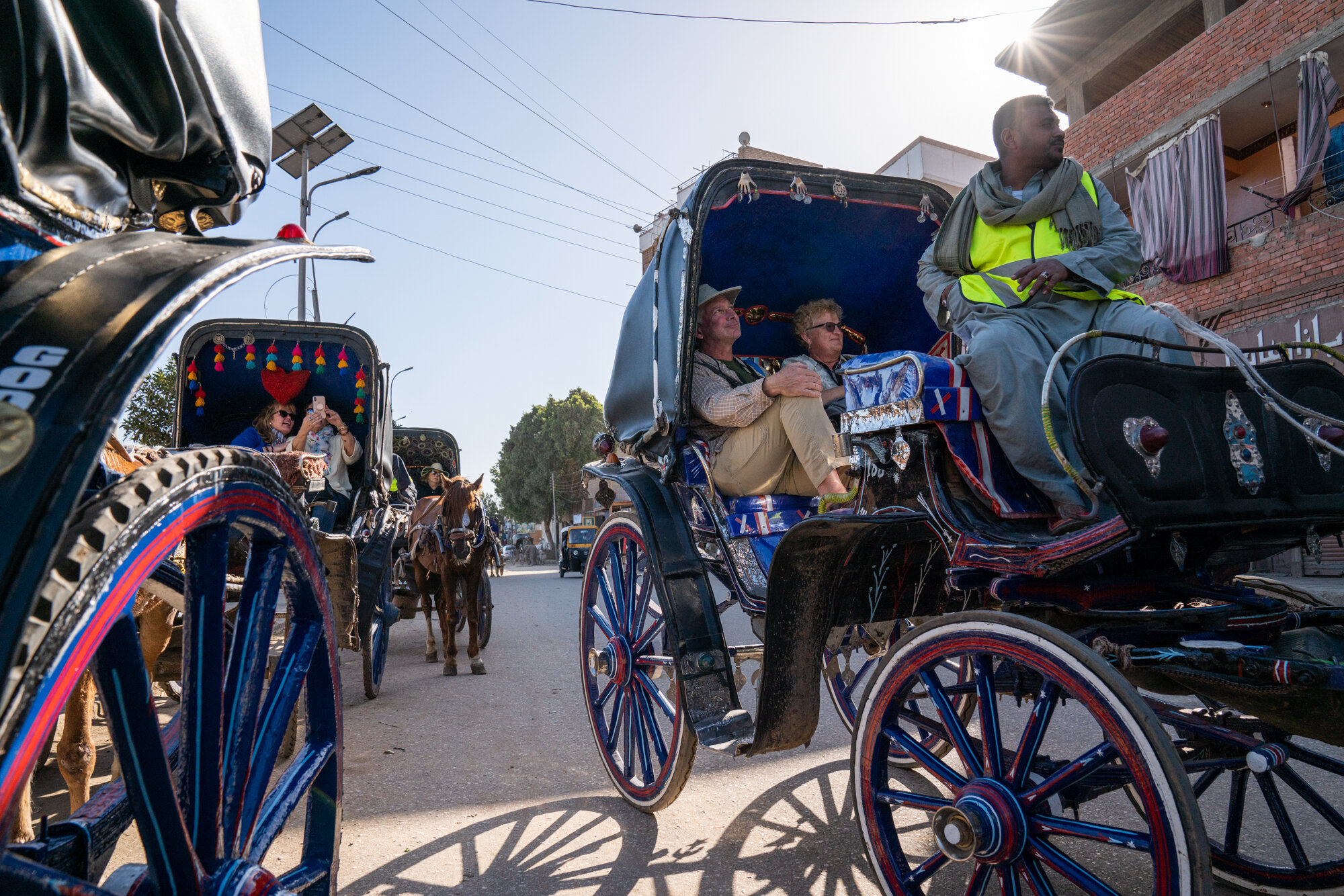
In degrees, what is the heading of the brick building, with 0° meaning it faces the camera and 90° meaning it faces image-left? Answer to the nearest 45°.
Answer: approximately 45°

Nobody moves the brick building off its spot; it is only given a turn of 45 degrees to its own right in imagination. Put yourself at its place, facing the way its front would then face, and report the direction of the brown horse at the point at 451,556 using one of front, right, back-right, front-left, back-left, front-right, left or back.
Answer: front-left

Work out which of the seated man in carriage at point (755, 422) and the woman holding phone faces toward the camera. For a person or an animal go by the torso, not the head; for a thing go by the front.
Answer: the woman holding phone

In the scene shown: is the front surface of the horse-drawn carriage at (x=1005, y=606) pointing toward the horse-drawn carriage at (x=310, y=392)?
no

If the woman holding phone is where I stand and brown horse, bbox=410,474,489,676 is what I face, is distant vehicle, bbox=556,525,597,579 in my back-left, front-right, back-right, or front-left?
front-left

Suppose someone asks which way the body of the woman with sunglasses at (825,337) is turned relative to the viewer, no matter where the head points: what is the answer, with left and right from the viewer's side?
facing the viewer and to the right of the viewer

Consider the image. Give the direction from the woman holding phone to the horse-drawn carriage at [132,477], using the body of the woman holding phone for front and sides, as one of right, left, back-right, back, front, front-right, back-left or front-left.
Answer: front

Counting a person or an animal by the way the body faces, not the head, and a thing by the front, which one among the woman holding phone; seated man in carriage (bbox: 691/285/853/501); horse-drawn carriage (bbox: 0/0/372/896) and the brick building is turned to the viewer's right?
the seated man in carriage

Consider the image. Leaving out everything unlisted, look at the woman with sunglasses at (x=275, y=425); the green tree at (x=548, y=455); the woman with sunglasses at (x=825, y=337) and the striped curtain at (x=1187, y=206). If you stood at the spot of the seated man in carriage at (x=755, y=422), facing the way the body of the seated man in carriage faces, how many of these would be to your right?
0

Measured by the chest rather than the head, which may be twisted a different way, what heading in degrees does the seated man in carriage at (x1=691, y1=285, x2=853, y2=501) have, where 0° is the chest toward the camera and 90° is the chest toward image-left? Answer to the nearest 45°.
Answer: approximately 270°

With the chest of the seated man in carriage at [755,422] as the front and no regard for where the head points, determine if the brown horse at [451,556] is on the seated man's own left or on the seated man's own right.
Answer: on the seated man's own left

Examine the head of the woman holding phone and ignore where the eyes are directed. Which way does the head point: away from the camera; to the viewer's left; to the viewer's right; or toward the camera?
toward the camera

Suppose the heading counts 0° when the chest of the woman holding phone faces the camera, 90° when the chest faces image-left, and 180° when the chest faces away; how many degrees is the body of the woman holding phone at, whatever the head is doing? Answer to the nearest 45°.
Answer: approximately 0°

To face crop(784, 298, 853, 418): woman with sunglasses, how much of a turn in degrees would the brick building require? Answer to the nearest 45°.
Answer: approximately 45° to its left

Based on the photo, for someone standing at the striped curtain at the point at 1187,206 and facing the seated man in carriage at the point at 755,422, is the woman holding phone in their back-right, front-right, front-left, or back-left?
front-right

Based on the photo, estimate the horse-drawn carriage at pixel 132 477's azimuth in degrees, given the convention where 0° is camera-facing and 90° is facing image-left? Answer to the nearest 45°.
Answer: approximately 45°

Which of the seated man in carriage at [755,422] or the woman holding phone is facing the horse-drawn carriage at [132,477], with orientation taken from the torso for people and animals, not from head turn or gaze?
the woman holding phone

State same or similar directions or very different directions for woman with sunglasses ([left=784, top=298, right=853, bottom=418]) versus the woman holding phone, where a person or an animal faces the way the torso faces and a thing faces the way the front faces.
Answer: same or similar directions

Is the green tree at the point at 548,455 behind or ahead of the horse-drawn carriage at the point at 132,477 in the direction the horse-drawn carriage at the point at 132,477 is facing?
behind
